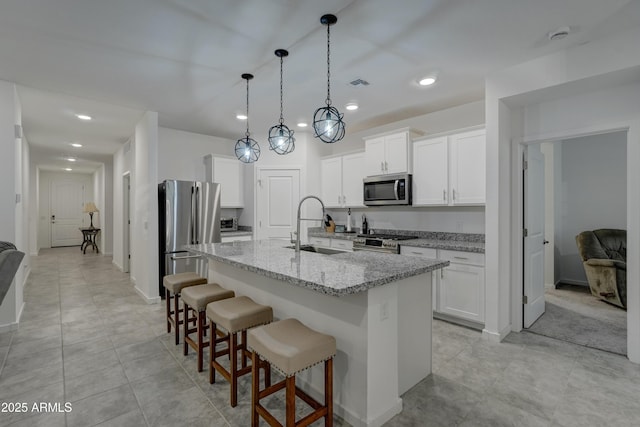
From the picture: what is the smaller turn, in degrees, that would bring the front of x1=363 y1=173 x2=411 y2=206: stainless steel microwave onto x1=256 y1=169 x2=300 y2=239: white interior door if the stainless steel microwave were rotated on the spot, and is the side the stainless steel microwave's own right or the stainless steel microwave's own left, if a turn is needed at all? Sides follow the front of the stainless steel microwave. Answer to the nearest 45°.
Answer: approximately 45° to the stainless steel microwave's own right

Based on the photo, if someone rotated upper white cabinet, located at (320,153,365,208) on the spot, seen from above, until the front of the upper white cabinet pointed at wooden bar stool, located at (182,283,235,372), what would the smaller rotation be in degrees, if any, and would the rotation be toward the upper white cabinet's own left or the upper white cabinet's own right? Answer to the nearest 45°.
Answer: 0° — it already faces it

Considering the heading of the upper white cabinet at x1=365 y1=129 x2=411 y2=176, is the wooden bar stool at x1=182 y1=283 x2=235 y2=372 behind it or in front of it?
in front

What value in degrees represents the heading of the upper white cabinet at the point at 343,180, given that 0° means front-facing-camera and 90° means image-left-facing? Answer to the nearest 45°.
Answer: approximately 45°

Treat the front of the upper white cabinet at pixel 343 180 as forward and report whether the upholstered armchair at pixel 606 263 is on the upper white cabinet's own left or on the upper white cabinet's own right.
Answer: on the upper white cabinet's own left

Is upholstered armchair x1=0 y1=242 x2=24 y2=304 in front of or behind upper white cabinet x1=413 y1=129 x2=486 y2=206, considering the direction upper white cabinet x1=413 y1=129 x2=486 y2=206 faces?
in front

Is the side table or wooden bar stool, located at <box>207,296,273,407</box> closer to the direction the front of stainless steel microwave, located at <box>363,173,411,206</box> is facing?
the wooden bar stool

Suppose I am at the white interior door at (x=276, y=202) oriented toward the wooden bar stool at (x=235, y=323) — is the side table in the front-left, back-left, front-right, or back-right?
back-right

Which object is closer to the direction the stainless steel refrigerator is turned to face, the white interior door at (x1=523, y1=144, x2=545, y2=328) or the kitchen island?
the kitchen island

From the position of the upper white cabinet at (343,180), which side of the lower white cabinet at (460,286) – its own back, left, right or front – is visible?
right

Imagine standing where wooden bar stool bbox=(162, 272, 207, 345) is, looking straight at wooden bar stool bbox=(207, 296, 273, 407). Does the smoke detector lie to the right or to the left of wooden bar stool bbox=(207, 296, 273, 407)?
left

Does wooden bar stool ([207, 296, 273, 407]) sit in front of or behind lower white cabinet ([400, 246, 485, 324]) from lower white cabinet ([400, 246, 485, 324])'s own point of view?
in front
